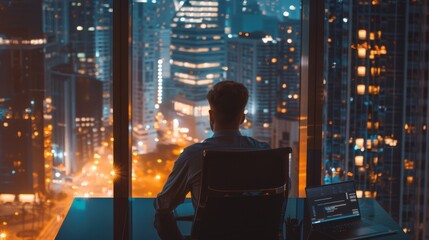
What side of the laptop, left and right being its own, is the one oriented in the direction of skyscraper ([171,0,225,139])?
back

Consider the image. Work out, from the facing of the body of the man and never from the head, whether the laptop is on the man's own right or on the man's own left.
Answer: on the man's own right

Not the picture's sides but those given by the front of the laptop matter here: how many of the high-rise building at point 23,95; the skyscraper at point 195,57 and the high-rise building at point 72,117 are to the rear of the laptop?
3

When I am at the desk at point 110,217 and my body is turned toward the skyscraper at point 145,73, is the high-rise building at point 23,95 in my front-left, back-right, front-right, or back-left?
front-left

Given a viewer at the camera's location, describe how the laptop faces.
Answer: facing the viewer and to the right of the viewer

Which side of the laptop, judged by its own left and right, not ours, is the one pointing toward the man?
right

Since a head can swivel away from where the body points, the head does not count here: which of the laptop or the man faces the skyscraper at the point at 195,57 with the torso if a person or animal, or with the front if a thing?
the man

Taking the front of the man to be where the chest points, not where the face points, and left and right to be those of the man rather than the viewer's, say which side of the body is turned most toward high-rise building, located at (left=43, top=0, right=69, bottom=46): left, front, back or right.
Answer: front

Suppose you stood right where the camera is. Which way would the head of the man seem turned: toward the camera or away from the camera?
away from the camera

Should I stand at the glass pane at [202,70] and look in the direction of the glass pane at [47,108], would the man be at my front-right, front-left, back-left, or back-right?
back-left

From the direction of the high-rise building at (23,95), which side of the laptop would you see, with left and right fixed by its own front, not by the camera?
back

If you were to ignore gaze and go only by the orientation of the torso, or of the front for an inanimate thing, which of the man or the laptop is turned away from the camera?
the man

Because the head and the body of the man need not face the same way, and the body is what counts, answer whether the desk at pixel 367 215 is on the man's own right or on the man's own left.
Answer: on the man's own right

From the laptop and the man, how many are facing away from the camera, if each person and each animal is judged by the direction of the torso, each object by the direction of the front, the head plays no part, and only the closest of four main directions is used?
1

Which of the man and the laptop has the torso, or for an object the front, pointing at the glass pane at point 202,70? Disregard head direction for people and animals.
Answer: the man

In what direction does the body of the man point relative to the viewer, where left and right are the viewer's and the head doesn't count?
facing away from the viewer
